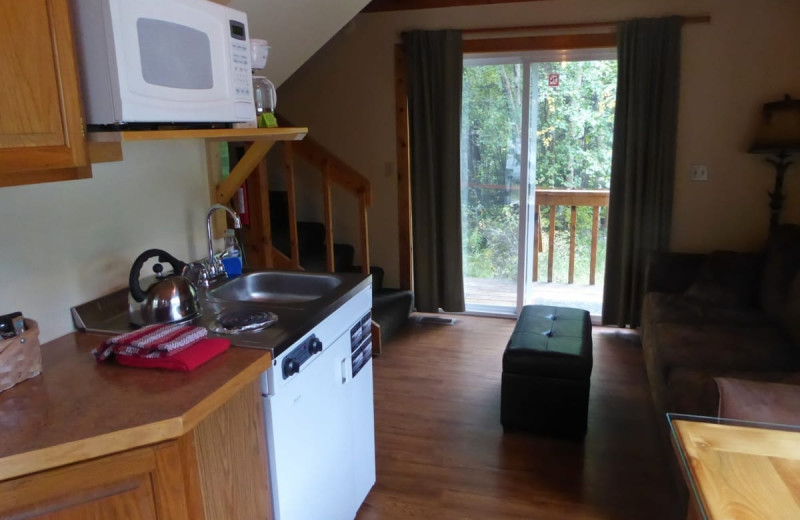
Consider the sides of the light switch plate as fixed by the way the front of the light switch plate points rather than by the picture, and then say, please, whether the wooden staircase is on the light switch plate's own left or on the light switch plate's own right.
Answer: on the light switch plate's own right

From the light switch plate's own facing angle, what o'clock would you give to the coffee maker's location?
The coffee maker is roughly at 1 o'clock from the light switch plate.

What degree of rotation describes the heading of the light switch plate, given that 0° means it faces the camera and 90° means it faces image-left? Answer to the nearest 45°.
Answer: approximately 0°

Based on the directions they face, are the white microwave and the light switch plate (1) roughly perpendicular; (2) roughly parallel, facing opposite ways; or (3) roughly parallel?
roughly perpendicular
